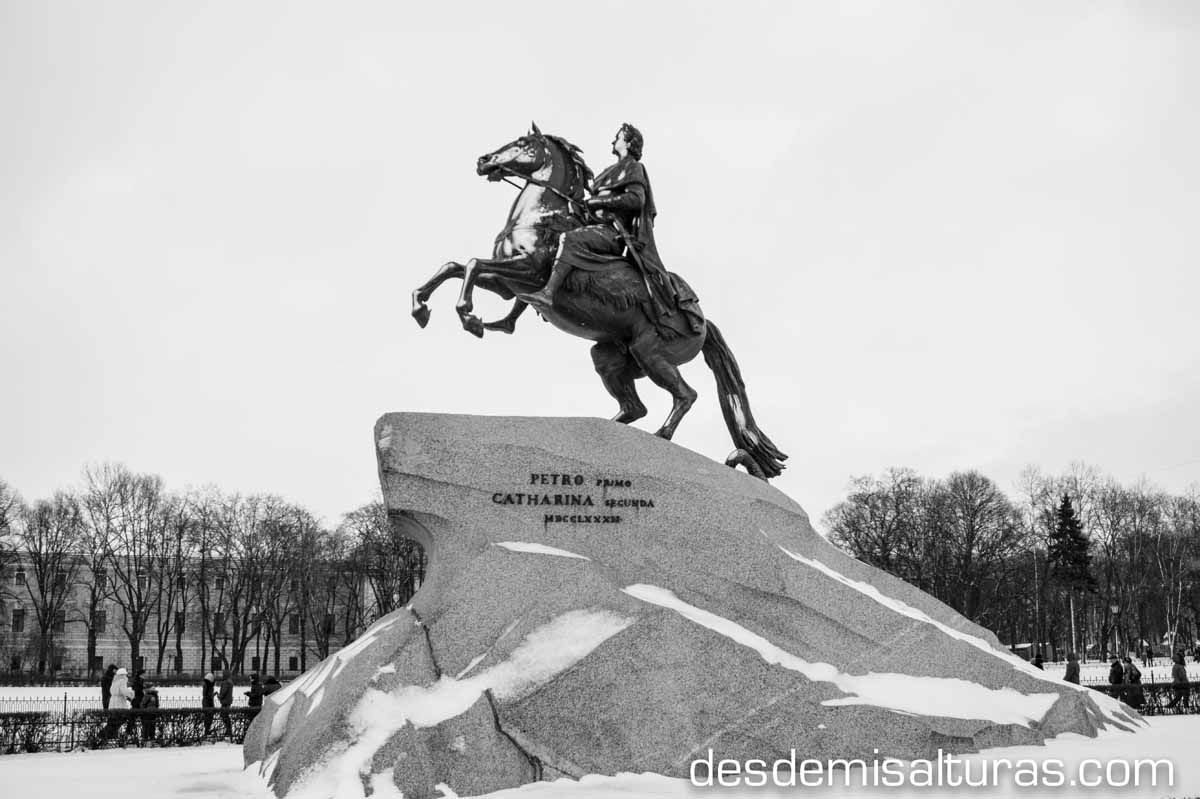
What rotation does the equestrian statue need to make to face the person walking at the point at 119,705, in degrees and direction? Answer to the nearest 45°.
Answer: approximately 45° to its right

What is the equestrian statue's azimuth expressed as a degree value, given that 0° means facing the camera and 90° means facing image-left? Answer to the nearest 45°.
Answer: approximately 90°

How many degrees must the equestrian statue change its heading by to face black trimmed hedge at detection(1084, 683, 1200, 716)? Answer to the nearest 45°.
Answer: approximately 135° to its right

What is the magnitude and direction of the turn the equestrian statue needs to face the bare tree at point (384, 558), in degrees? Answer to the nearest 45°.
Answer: approximately 90° to its right

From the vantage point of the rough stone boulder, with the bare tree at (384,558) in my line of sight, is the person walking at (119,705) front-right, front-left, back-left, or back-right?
front-left

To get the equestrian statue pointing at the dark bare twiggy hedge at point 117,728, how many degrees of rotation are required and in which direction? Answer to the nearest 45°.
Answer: approximately 45° to its right
